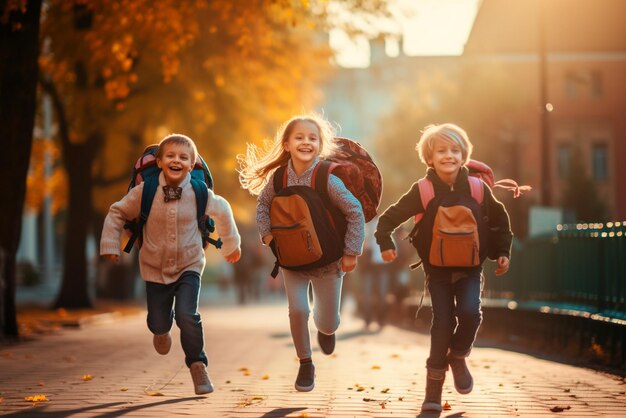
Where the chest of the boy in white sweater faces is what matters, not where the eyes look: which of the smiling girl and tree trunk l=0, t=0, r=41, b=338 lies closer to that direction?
the smiling girl

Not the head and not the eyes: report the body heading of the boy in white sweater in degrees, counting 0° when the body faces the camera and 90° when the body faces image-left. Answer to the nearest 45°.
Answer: approximately 0°

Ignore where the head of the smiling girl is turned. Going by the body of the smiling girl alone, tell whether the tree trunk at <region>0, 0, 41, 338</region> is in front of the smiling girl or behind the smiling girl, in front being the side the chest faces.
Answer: behind

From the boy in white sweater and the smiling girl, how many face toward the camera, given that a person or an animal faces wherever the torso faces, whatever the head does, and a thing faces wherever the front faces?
2

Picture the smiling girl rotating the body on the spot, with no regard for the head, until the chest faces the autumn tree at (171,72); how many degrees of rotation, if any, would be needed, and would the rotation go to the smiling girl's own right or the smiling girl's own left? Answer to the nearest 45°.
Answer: approximately 180°

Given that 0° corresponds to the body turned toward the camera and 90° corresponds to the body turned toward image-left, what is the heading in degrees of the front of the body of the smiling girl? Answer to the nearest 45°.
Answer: approximately 0°

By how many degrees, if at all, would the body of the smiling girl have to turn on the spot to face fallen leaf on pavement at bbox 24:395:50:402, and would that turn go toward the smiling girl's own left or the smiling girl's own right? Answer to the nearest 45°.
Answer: approximately 90° to the smiling girl's own right
